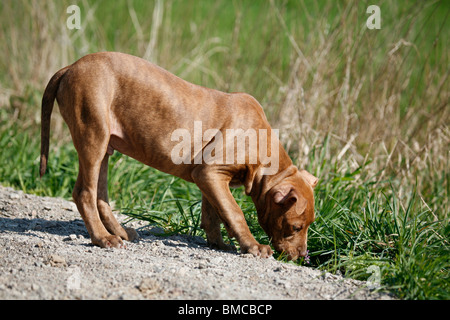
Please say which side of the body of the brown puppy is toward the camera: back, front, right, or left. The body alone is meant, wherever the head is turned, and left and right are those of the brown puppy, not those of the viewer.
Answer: right

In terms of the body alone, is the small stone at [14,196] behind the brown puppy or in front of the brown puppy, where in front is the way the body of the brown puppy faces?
behind

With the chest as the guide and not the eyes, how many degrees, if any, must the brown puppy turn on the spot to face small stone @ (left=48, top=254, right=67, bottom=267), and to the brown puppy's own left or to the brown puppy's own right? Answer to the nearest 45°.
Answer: approximately 135° to the brown puppy's own right
